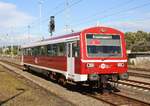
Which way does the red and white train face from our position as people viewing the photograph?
facing the viewer and to the right of the viewer
